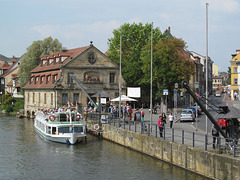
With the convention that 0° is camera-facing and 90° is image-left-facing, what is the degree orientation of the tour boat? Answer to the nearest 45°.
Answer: approximately 315°

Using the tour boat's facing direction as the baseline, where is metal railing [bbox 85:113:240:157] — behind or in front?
in front
